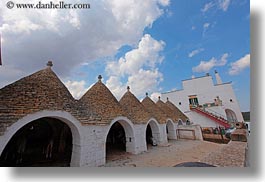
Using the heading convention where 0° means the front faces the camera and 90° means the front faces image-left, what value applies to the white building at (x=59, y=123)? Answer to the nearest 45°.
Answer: approximately 315°
